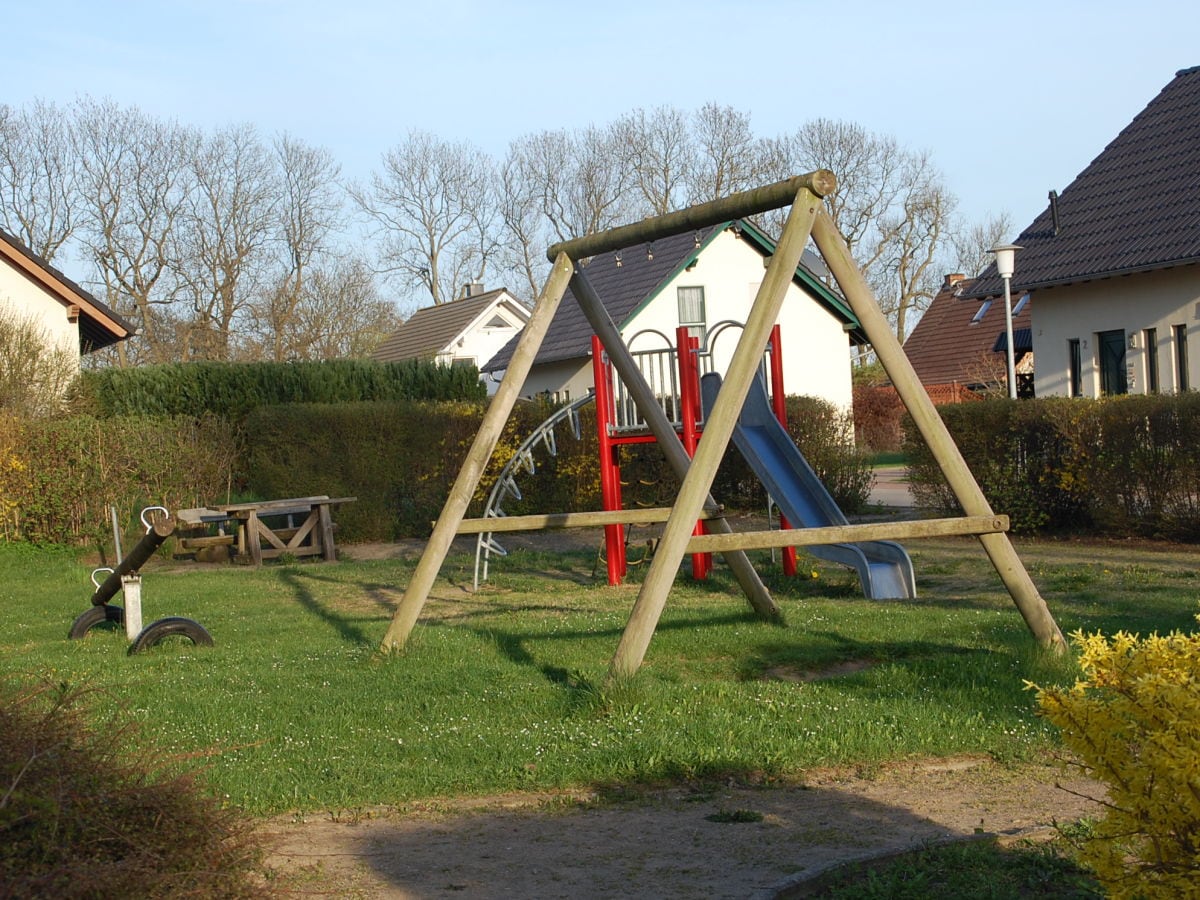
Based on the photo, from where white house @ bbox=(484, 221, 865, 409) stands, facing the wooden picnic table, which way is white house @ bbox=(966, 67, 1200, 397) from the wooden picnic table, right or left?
left

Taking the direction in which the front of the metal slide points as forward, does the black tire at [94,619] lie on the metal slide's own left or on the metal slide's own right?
on the metal slide's own right

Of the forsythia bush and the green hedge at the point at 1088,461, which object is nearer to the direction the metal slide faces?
the forsythia bush

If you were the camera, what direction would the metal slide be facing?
facing the viewer and to the right of the viewer

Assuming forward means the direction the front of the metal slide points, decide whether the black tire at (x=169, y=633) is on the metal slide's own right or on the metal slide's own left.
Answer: on the metal slide's own right

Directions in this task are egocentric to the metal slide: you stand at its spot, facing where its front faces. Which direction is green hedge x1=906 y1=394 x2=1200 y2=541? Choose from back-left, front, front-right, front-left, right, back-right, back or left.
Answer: left

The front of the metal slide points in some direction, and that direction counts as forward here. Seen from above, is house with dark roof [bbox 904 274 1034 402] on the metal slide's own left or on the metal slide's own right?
on the metal slide's own left

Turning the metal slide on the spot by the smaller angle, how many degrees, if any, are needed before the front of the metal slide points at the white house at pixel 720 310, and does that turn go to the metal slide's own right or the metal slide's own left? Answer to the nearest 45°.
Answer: approximately 135° to the metal slide's own left

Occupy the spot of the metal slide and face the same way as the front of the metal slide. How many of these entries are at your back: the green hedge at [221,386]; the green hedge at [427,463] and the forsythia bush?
2

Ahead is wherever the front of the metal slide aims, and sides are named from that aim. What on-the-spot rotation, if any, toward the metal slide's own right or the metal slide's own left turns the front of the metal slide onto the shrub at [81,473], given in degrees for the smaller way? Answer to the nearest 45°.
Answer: approximately 180°

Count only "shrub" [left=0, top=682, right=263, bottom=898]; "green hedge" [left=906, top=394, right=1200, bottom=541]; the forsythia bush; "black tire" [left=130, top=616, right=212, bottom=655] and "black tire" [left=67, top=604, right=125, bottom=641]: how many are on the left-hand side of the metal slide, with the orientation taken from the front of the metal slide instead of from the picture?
1

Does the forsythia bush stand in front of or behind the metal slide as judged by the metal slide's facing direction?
in front
